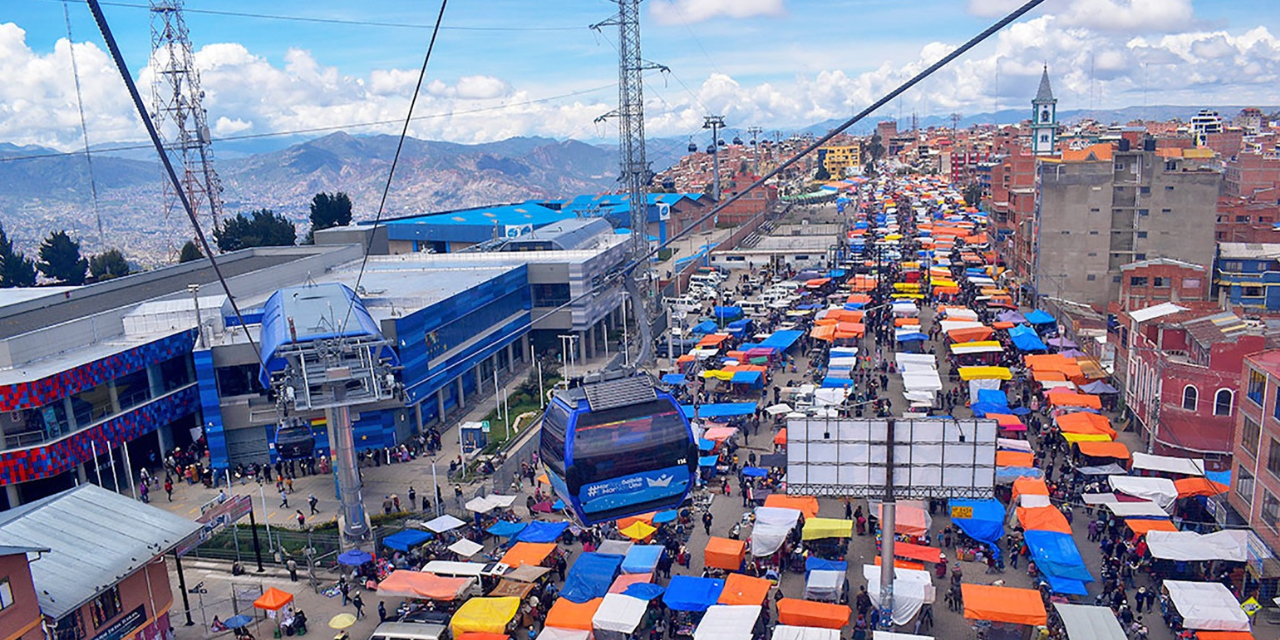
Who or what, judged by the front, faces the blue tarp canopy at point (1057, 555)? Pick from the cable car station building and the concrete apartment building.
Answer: the cable car station building

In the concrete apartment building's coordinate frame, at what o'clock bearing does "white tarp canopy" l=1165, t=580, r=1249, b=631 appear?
The white tarp canopy is roughly at 9 o'clock from the concrete apartment building.

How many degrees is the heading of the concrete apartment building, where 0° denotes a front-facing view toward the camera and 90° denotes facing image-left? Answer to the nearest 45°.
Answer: approximately 90°

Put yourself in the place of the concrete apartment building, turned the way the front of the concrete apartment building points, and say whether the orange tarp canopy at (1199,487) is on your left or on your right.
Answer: on your left

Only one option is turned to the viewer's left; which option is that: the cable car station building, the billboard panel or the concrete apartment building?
the concrete apartment building

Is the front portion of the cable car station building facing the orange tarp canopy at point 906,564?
yes

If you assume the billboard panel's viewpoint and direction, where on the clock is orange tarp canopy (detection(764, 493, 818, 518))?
The orange tarp canopy is roughly at 11 o'clock from the billboard panel.

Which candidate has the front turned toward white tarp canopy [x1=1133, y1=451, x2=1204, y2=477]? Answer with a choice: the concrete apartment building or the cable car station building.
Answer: the cable car station building

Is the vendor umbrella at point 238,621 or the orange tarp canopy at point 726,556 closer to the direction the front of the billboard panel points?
the orange tarp canopy

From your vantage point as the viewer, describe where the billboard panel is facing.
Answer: facing away from the viewer

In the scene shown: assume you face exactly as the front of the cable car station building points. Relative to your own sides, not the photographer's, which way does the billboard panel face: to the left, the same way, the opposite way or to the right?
to the left

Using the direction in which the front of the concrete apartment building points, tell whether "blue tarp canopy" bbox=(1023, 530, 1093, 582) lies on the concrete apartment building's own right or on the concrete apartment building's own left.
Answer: on the concrete apartment building's own left
